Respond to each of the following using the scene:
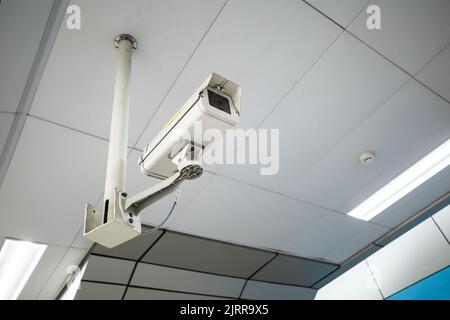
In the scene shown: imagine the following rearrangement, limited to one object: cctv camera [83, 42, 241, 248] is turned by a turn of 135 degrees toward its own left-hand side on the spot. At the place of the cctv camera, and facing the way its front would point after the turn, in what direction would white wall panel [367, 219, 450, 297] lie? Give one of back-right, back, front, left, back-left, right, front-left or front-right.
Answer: front-right

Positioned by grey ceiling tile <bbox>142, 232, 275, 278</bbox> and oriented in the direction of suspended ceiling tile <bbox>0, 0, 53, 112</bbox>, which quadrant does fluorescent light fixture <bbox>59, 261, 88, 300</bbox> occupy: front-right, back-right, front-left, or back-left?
front-right

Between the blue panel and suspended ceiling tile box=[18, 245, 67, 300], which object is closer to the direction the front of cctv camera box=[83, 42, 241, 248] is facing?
the blue panel

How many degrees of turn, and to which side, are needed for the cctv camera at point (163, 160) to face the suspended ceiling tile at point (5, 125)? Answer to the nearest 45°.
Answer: approximately 180°

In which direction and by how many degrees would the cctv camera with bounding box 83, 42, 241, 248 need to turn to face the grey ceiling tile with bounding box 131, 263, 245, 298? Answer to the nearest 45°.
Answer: approximately 135° to its left

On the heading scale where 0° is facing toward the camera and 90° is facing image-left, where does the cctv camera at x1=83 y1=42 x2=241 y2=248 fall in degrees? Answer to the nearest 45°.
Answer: approximately 315°

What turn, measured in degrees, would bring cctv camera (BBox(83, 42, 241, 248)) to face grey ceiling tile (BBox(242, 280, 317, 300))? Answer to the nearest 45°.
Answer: approximately 90° to its left

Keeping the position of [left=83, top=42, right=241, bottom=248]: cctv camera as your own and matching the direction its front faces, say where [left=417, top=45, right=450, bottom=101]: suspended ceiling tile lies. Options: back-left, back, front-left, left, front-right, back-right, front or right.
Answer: front-left

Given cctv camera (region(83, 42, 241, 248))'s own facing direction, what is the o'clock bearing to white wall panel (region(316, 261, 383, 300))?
The white wall panel is roughly at 9 o'clock from the cctv camera.

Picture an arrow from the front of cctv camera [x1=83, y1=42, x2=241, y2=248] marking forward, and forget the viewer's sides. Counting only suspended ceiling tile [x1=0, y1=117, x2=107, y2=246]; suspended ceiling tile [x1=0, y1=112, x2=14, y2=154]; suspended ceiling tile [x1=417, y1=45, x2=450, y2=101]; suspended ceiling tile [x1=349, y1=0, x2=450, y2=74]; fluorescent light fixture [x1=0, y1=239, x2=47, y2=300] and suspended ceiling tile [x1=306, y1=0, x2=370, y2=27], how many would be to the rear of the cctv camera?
3

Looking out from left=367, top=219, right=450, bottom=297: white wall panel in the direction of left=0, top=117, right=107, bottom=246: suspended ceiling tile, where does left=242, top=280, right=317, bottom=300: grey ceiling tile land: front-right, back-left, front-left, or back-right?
front-right

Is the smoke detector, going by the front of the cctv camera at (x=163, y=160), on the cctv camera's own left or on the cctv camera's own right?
on the cctv camera's own left

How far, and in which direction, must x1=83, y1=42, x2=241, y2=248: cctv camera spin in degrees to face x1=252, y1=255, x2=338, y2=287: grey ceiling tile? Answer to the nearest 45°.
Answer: approximately 90° to its left

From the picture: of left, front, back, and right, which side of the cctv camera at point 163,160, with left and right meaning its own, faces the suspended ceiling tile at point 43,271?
back

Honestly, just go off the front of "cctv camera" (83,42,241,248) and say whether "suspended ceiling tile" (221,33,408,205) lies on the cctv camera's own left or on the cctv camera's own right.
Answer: on the cctv camera's own left

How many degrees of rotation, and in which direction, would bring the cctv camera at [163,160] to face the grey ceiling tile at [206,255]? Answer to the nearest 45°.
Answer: approximately 135° to its left

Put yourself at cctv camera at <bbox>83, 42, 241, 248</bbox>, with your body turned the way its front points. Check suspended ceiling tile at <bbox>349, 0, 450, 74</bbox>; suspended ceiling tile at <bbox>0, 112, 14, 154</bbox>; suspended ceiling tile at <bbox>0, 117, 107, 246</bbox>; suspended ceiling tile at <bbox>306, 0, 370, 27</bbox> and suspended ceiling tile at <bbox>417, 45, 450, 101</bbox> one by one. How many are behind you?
2
